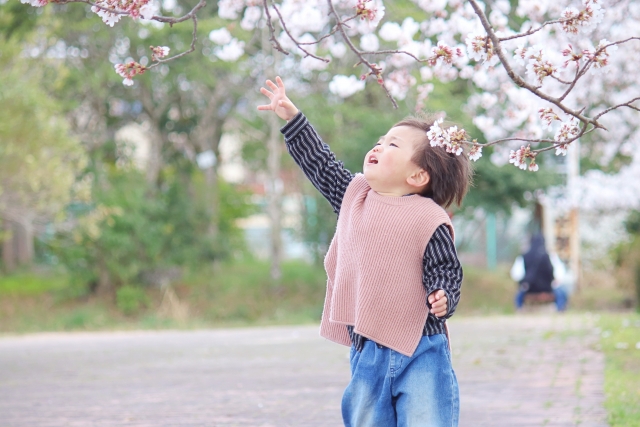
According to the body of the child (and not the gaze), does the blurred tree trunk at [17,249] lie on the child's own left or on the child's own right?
on the child's own right

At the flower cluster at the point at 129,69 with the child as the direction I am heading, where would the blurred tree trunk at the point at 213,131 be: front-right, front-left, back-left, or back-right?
back-left

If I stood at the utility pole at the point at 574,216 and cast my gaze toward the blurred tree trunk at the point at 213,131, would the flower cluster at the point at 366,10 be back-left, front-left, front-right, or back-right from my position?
front-left

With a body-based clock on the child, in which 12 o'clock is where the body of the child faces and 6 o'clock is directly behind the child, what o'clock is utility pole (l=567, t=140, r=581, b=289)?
The utility pole is roughly at 5 o'clock from the child.

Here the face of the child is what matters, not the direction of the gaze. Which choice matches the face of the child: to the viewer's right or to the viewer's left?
to the viewer's left

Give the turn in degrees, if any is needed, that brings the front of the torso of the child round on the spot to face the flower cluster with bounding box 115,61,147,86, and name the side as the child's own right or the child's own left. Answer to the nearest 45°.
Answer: approximately 90° to the child's own right

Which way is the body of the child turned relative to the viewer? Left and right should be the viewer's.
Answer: facing the viewer and to the left of the viewer

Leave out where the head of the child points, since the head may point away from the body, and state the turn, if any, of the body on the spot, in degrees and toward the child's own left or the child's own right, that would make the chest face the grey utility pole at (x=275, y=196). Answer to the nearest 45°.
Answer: approximately 135° to the child's own right

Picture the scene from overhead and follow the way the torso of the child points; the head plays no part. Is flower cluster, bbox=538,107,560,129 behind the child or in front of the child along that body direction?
behind

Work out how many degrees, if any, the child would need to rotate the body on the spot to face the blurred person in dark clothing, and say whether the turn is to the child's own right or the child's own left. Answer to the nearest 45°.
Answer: approximately 135° to the child's own right

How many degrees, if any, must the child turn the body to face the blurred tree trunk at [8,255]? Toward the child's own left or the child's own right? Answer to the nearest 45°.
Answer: approximately 90° to the child's own right
